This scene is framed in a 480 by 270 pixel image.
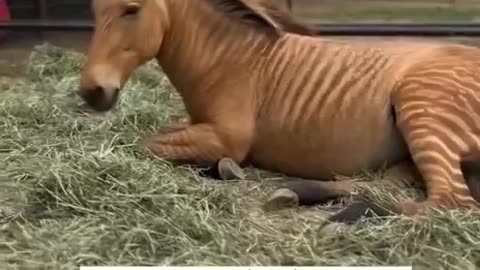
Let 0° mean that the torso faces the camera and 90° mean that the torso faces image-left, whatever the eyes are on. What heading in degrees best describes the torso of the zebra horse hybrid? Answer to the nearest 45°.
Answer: approximately 90°
